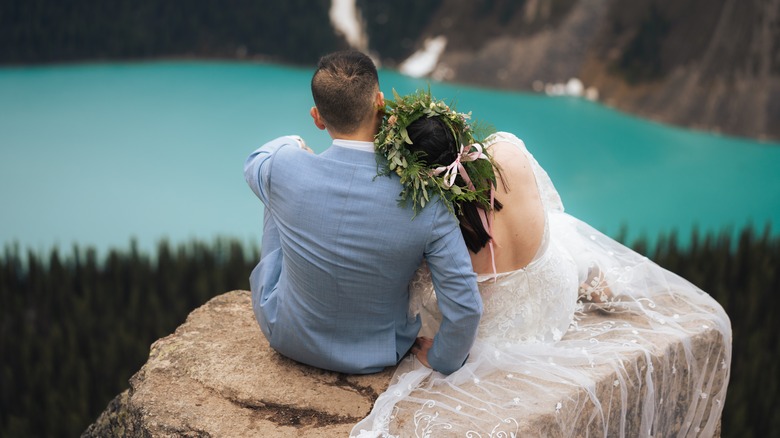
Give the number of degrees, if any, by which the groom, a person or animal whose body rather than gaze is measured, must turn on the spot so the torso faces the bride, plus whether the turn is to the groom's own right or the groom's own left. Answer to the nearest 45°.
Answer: approximately 90° to the groom's own right

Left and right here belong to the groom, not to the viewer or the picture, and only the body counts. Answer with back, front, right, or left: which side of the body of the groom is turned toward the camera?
back

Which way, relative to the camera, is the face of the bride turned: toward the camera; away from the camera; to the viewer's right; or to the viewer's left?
away from the camera

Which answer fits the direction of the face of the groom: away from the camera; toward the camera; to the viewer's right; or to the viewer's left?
away from the camera
